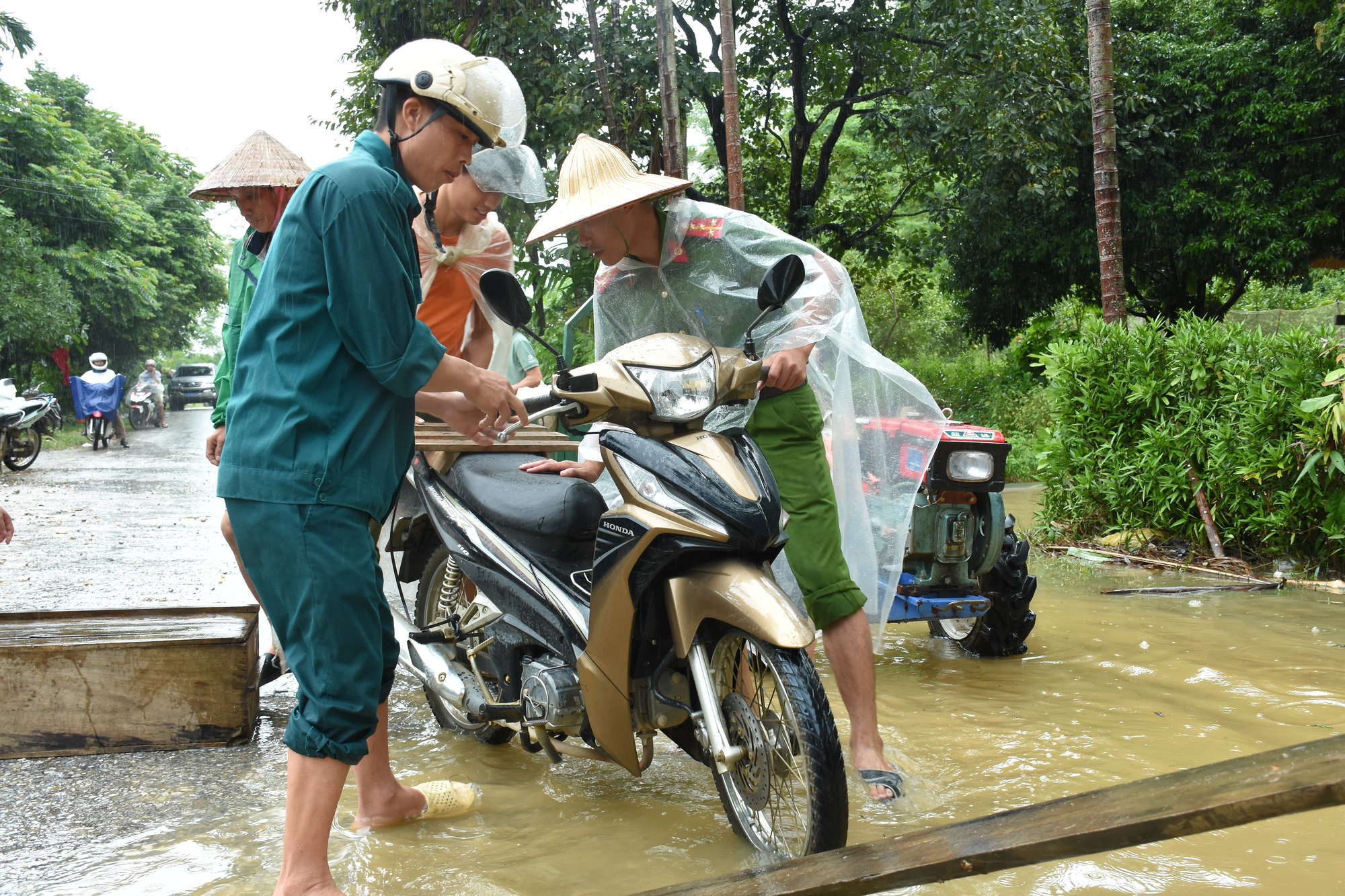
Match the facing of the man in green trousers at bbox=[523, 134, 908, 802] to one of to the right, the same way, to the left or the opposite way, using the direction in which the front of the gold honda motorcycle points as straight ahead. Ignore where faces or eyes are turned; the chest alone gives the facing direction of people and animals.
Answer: to the right

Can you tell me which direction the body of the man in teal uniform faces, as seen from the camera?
to the viewer's right

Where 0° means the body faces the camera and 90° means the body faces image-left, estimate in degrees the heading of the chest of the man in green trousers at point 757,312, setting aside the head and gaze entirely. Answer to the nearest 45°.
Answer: approximately 45°

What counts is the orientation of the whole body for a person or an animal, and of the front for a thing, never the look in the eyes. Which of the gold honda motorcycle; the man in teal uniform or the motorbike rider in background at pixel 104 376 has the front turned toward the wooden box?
the motorbike rider in background

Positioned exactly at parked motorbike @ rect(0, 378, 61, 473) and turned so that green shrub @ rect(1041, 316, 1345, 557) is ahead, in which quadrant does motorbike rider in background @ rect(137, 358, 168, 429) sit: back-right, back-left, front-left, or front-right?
back-left

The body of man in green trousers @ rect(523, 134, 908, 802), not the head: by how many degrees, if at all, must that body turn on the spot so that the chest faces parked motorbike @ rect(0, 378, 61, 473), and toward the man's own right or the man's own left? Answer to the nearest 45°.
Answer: approximately 90° to the man's own right

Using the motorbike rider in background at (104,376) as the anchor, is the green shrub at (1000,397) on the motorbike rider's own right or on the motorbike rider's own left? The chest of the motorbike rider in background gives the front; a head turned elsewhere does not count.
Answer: on the motorbike rider's own left

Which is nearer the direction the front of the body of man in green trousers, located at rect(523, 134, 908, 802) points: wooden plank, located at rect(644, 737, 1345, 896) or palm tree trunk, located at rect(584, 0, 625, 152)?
the wooden plank

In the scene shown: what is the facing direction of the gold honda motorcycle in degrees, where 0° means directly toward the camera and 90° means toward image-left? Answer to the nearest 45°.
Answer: approximately 315°

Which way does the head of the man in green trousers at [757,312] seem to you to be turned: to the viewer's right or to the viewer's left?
to the viewer's left

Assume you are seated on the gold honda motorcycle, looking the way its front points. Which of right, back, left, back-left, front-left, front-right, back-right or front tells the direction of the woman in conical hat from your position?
back

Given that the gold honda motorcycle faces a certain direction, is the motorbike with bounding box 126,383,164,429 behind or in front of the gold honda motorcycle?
behind
